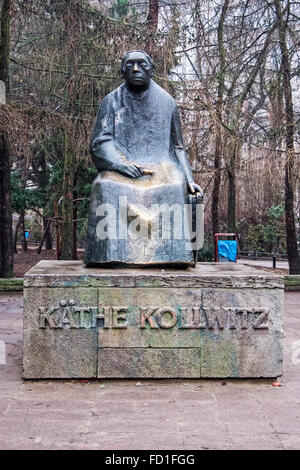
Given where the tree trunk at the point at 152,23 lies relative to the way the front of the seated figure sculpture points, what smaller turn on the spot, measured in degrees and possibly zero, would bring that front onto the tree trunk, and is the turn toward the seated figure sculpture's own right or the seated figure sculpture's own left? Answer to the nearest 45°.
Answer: approximately 180°

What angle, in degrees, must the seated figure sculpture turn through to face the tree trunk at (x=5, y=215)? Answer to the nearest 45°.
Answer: approximately 135° to its right

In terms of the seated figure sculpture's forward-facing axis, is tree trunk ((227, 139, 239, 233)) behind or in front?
behind

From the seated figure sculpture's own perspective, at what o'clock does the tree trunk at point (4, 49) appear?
The tree trunk is roughly at 5 o'clock from the seated figure sculpture.

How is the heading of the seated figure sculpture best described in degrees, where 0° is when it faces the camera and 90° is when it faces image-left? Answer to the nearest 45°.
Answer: approximately 0°

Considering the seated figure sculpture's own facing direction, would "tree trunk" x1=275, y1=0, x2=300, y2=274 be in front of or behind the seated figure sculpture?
behind

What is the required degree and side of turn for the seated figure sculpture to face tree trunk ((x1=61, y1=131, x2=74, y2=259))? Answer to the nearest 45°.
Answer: approximately 180°

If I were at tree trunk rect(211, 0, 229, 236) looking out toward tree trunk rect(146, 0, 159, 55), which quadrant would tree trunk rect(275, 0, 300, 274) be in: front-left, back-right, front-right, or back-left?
back-left
